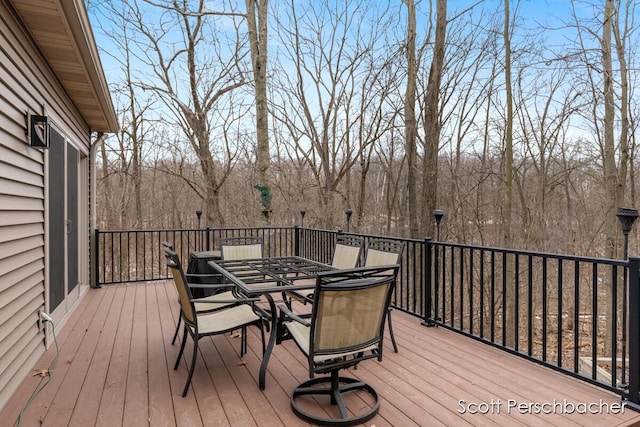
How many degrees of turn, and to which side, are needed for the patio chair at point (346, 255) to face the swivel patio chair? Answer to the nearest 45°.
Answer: approximately 45° to its left

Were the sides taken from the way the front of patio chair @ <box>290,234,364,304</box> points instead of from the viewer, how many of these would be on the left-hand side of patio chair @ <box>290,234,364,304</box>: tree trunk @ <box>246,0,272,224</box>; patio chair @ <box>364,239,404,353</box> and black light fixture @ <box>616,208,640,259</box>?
2

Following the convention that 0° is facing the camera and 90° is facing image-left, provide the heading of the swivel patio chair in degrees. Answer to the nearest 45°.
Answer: approximately 135°

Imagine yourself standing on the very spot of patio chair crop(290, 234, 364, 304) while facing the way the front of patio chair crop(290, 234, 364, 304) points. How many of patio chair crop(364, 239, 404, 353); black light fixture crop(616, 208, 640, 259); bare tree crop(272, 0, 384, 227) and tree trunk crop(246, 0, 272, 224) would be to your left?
2

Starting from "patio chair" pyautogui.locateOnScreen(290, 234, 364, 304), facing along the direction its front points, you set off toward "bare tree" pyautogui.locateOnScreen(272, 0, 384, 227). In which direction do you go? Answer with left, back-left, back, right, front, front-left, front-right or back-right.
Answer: back-right

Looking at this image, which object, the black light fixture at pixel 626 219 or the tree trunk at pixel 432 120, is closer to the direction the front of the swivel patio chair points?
the tree trunk

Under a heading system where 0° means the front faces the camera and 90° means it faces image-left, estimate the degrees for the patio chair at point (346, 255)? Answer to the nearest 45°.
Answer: approximately 45°

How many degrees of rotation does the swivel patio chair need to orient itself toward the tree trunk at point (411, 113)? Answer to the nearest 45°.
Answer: approximately 45° to its right

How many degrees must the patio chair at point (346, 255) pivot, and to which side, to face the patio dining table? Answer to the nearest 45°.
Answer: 0° — it already faces it

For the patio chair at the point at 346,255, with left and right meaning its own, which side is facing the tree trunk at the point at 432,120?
back
